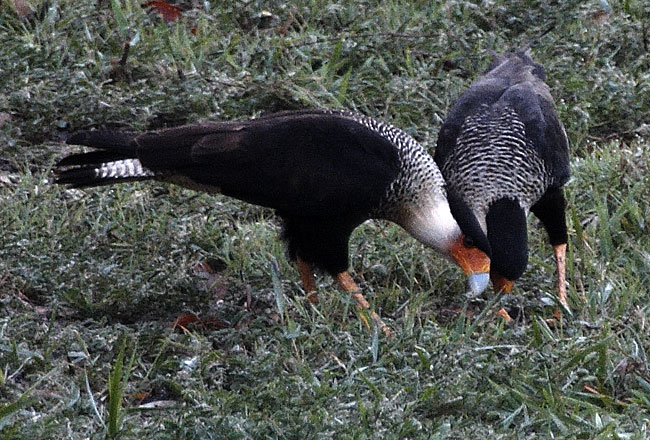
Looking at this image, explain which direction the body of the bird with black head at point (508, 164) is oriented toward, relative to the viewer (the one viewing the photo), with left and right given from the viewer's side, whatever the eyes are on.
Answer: facing the viewer

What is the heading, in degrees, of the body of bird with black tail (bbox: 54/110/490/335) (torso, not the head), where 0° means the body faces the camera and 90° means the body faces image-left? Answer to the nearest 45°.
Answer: approximately 270°

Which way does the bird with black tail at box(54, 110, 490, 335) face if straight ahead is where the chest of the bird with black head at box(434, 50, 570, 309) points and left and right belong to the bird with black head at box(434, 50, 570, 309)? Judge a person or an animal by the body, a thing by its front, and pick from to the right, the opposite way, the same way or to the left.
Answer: to the left

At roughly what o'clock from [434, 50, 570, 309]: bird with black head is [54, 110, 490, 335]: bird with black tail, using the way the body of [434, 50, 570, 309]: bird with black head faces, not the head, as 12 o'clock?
[54, 110, 490, 335]: bird with black tail is roughly at 2 o'clock from [434, 50, 570, 309]: bird with black head.

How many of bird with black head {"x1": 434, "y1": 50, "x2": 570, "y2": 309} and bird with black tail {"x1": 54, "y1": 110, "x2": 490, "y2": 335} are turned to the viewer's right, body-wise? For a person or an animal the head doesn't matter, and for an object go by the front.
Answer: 1

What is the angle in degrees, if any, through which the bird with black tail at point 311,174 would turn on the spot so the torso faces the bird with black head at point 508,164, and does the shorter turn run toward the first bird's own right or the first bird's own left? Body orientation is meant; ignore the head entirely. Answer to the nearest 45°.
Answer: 0° — it already faces it
